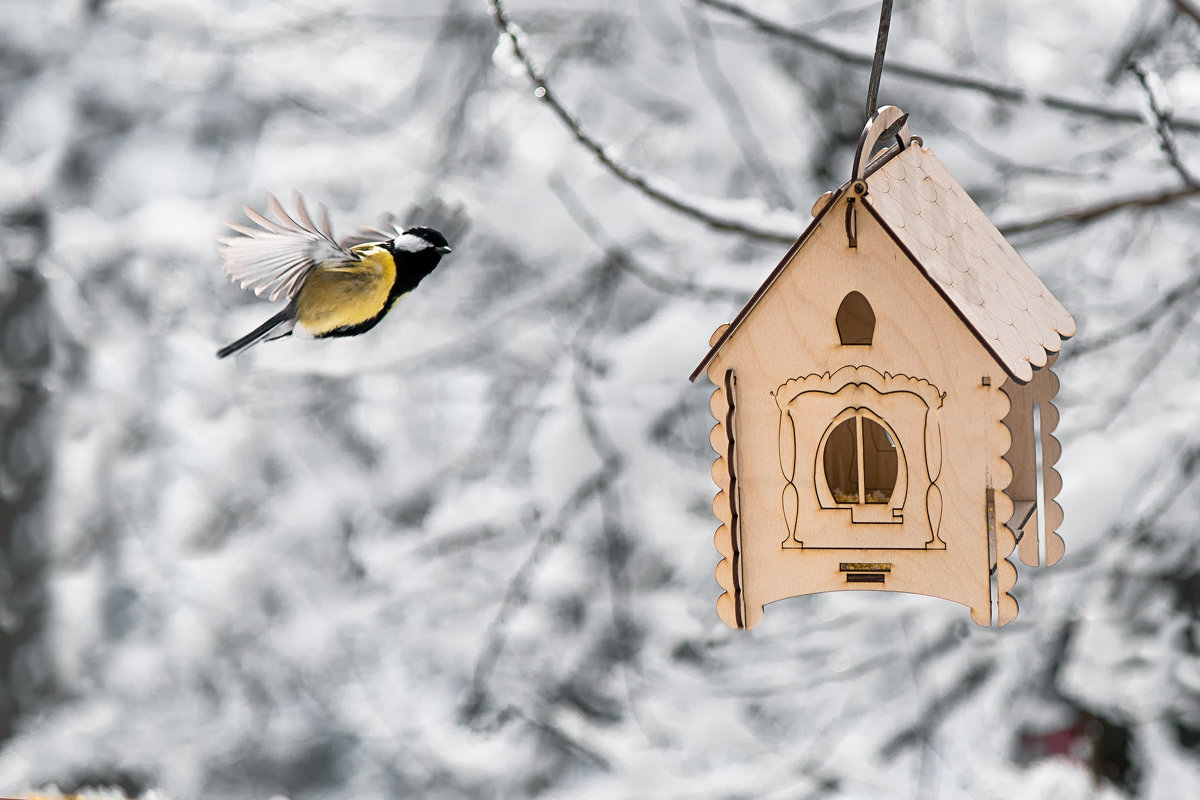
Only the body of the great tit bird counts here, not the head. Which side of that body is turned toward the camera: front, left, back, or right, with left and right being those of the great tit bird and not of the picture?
right

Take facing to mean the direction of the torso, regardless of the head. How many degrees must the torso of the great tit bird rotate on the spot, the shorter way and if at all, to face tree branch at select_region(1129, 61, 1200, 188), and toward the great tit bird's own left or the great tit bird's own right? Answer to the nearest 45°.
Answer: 0° — it already faces it

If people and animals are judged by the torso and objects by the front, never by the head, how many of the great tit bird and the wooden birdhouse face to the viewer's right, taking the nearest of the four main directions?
1

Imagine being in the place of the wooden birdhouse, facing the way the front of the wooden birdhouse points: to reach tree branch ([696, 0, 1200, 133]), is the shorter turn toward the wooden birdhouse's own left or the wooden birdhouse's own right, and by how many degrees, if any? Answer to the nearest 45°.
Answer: approximately 180°

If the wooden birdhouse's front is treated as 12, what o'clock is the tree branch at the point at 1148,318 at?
The tree branch is roughly at 7 o'clock from the wooden birdhouse.

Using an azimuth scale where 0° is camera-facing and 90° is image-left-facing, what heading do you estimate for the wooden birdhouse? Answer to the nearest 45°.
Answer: approximately 0°
